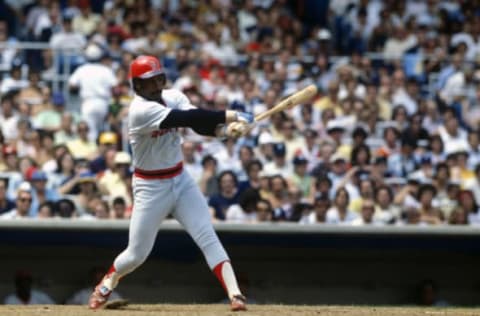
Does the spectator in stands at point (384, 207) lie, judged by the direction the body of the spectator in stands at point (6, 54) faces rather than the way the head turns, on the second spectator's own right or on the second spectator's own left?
on the second spectator's own left

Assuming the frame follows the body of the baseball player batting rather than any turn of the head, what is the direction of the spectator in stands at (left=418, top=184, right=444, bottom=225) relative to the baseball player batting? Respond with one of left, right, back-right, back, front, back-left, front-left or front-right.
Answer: left

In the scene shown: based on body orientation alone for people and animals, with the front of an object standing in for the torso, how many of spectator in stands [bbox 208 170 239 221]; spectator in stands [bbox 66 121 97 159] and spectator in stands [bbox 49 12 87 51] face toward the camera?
3

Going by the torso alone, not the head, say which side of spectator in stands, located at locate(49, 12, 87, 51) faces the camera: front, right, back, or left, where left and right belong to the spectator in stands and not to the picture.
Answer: front

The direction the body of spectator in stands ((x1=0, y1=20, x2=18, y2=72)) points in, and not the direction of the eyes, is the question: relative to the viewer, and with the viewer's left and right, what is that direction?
facing the viewer

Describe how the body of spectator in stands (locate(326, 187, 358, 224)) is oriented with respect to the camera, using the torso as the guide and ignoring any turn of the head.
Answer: toward the camera

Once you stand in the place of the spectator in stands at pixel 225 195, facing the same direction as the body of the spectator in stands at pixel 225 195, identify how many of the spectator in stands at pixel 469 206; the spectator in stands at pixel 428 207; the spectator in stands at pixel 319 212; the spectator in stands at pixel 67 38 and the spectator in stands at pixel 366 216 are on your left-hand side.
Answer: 4

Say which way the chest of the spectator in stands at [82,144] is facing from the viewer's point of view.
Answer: toward the camera
